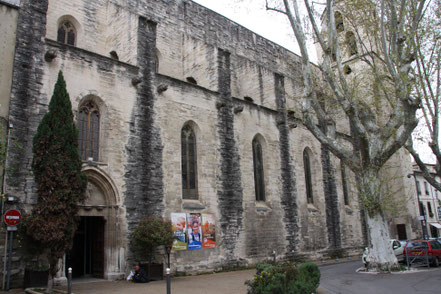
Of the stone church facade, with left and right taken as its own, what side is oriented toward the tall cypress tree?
right

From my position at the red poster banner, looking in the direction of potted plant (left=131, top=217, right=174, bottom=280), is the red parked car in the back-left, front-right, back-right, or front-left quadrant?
back-left

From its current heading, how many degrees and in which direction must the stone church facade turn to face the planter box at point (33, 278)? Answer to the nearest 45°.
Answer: approximately 90° to its right

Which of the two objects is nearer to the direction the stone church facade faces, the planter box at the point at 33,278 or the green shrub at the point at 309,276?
the green shrub

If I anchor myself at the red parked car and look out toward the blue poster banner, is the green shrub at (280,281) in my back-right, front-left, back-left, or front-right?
front-left

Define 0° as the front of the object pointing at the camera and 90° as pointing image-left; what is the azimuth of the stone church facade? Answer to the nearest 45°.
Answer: approximately 315°

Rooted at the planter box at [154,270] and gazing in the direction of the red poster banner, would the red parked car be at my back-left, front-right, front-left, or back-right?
front-right

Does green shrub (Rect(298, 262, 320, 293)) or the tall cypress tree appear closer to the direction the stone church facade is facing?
the green shrub
